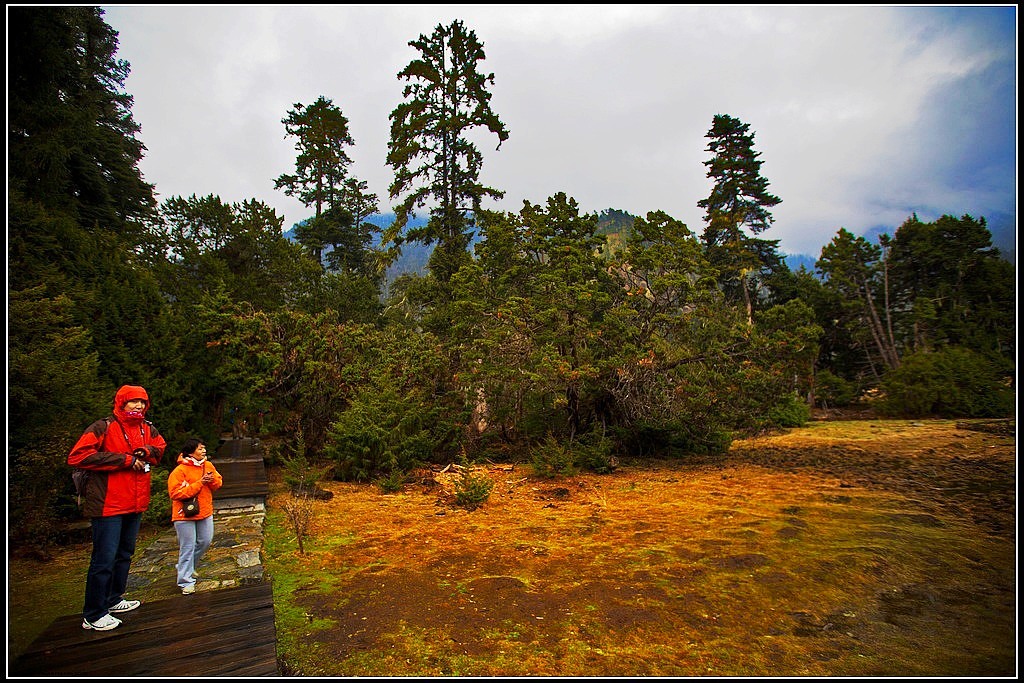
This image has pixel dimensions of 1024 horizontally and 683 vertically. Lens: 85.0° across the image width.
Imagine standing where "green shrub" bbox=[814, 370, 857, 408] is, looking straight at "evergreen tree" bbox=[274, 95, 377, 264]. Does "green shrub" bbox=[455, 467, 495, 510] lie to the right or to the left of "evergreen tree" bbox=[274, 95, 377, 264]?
left

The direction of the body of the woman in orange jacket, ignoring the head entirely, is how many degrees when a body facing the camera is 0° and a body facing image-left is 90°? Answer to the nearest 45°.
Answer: approximately 315°

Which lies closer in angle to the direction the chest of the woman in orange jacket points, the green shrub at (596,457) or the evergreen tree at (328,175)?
the green shrub

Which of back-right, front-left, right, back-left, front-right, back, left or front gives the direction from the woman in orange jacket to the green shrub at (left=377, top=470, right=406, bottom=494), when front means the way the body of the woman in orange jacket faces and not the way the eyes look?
left

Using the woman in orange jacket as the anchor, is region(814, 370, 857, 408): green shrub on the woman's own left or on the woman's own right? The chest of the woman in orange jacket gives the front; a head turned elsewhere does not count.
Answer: on the woman's own left

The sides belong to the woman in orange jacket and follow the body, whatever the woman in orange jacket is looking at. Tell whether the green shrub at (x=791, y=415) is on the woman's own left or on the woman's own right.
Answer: on the woman's own left
